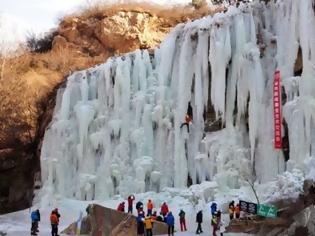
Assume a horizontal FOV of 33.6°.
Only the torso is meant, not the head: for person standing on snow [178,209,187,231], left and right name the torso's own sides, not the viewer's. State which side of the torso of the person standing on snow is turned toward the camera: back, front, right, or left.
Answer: back

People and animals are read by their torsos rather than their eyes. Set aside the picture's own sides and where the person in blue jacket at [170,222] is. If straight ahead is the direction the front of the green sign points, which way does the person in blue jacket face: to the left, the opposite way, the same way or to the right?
the opposite way

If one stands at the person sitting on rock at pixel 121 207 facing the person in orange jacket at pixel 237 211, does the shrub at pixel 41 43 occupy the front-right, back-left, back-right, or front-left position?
back-left

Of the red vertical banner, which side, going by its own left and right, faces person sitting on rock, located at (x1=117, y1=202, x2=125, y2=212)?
right

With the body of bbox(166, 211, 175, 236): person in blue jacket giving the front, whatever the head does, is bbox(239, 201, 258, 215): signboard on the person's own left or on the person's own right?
on the person's own right

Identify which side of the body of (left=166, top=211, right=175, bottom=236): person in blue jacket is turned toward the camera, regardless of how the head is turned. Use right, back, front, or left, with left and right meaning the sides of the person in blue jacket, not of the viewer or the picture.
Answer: back

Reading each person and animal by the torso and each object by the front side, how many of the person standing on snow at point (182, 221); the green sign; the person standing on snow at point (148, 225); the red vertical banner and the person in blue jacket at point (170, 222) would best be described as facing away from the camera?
3

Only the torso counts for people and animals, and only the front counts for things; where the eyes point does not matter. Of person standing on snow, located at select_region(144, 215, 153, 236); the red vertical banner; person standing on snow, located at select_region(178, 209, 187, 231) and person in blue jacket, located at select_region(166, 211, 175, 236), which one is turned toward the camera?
the red vertical banner

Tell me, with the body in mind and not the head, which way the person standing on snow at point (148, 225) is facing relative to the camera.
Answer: away from the camera

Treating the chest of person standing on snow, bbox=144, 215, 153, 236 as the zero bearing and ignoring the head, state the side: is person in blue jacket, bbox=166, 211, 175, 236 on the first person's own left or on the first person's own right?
on the first person's own right

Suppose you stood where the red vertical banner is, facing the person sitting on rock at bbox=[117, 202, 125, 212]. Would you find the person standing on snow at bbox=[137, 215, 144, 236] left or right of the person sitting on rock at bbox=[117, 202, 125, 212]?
left
